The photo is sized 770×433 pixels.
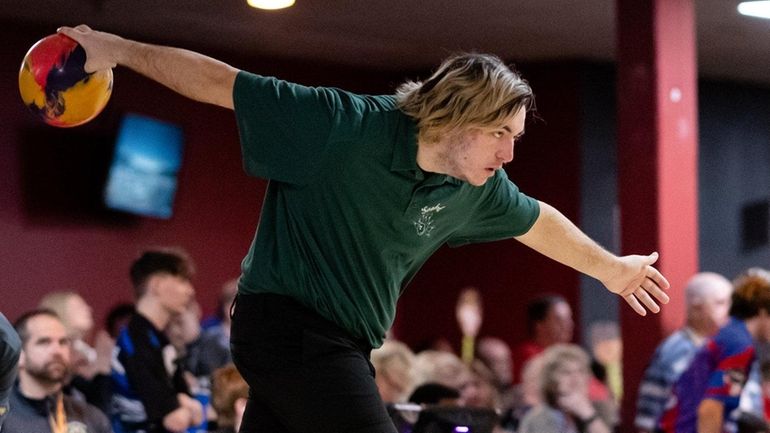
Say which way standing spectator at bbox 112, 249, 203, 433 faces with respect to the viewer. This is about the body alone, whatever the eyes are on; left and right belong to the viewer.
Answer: facing to the right of the viewer

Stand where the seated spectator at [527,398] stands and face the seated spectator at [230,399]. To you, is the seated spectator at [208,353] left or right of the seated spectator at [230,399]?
right
